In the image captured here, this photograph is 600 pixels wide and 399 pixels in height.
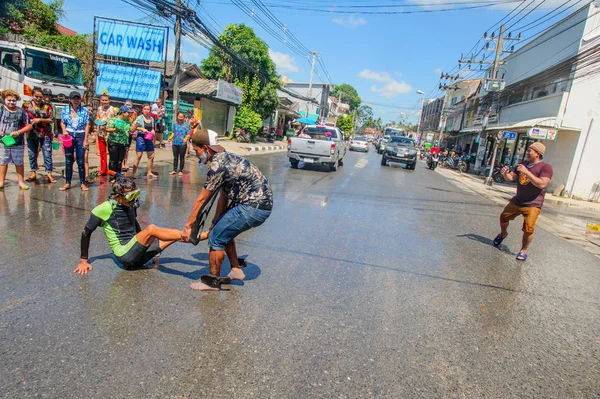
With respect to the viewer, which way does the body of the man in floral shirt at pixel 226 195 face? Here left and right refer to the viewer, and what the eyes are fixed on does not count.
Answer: facing to the left of the viewer

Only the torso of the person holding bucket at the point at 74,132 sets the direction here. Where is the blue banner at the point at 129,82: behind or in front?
behind

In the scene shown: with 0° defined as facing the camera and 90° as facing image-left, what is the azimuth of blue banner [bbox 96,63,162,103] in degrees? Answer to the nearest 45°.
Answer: approximately 0°

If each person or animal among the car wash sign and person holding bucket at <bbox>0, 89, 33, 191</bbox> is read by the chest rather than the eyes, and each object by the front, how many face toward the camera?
2

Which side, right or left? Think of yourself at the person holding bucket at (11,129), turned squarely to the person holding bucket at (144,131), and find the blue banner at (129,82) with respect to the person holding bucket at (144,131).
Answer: left

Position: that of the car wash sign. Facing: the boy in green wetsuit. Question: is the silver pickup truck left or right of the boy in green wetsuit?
left

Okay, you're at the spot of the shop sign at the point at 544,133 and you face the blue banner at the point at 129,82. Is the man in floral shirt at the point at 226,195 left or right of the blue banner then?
left

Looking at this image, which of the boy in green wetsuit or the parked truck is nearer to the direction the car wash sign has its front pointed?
the boy in green wetsuit

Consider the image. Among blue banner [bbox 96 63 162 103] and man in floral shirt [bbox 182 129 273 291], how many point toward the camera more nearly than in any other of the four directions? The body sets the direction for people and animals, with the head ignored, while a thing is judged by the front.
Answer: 1

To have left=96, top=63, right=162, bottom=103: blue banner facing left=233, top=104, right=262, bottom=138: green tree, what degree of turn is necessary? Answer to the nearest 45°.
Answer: approximately 135° to its left
